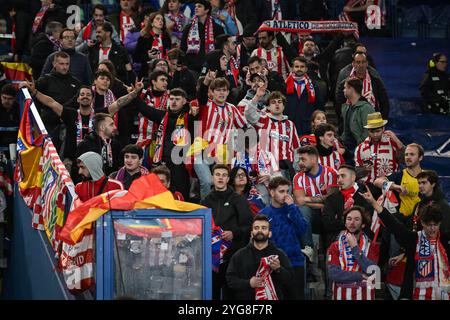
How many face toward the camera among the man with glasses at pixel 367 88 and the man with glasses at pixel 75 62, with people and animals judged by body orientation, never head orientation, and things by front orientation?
2

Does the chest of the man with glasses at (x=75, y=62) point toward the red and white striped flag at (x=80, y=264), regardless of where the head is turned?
yes

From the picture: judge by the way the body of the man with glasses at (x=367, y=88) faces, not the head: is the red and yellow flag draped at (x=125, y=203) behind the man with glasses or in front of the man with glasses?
in front

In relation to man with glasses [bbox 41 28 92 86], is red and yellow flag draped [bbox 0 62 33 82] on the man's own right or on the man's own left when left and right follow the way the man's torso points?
on the man's own right

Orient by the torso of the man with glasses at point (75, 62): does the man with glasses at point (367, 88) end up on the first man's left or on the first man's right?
on the first man's left

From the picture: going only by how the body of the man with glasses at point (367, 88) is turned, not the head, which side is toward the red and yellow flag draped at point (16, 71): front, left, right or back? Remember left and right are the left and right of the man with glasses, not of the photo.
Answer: right

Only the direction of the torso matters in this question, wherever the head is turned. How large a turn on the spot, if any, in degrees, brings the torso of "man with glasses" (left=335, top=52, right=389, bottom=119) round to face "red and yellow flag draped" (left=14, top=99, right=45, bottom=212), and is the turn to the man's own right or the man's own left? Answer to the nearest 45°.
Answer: approximately 45° to the man's own right

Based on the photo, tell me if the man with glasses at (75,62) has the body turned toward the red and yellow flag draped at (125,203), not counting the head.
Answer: yes

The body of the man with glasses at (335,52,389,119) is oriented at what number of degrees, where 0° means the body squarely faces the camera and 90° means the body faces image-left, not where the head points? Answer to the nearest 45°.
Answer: approximately 0°

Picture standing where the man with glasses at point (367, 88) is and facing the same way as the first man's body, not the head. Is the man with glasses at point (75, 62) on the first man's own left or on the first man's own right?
on the first man's own right
